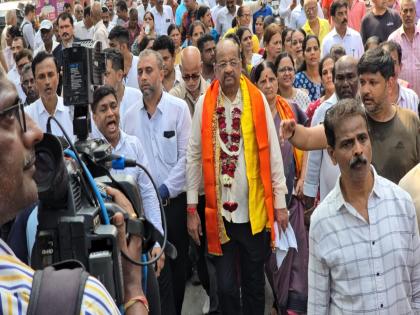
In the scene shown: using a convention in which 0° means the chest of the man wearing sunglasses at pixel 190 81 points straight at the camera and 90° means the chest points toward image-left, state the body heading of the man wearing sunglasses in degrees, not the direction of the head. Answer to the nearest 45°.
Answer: approximately 0°

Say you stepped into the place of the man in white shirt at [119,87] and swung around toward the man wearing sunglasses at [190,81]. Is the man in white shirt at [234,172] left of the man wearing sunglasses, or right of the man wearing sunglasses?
right

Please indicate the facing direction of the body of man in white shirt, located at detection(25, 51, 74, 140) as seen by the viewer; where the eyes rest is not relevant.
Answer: toward the camera

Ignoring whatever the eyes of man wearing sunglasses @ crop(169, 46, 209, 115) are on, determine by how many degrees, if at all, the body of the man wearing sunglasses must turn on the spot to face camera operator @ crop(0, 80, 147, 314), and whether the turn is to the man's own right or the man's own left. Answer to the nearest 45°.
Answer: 0° — they already face them

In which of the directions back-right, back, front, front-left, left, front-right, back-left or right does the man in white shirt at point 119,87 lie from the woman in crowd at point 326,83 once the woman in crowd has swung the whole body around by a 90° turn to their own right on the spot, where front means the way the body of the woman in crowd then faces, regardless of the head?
front

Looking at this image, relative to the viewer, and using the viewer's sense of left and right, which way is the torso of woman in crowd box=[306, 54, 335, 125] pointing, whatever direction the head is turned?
facing the viewer

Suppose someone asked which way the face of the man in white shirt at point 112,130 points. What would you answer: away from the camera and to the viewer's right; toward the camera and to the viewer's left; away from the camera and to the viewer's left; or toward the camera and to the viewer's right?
toward the camera and to the viewer's right

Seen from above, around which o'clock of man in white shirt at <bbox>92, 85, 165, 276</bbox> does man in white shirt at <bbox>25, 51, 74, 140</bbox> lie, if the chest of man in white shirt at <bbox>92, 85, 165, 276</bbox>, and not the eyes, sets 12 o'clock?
man in white shirt at <bbox>25, 51, 74, 140</bbox> is roughly at 5 o'clock from man in white shirt at <bbox>92, 85, 165, 276</bbox>.

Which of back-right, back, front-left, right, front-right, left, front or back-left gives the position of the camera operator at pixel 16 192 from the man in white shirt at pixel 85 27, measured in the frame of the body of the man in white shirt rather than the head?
front-right

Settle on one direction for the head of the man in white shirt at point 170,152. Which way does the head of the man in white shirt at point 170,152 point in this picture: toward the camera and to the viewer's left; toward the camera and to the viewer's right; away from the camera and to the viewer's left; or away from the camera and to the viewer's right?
toward the camera and to the viewer's left

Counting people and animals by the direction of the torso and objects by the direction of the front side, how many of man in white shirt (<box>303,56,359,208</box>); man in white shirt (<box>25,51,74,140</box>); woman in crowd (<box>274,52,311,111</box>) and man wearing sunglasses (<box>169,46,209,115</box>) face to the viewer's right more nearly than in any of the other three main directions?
0
